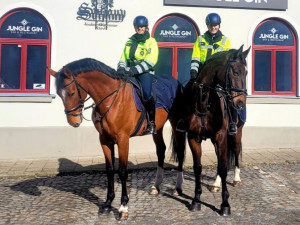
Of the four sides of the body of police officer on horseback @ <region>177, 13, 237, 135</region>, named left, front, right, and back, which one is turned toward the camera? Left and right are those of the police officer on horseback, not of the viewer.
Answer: front

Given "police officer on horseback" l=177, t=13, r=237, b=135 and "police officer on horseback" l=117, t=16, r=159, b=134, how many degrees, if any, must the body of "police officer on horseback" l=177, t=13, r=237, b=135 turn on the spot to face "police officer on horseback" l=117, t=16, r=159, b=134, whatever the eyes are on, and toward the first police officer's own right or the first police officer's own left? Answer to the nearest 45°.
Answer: approximately 90° to the first police officer's own right

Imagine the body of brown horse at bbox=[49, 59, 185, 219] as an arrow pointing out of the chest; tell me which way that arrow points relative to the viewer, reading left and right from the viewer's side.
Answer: facing the viewer and to the left of the viewer

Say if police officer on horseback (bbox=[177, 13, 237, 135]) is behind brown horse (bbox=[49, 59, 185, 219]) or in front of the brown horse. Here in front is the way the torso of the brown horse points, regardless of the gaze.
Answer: behind

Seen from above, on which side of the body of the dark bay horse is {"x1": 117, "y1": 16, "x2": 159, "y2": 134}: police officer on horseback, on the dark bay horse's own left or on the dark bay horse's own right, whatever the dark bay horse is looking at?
on the dark bay horse's own right

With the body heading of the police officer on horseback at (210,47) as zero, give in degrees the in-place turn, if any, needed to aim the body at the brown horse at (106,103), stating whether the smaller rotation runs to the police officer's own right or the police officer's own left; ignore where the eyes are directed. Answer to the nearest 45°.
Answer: approximately 45° to the police officer's own right
